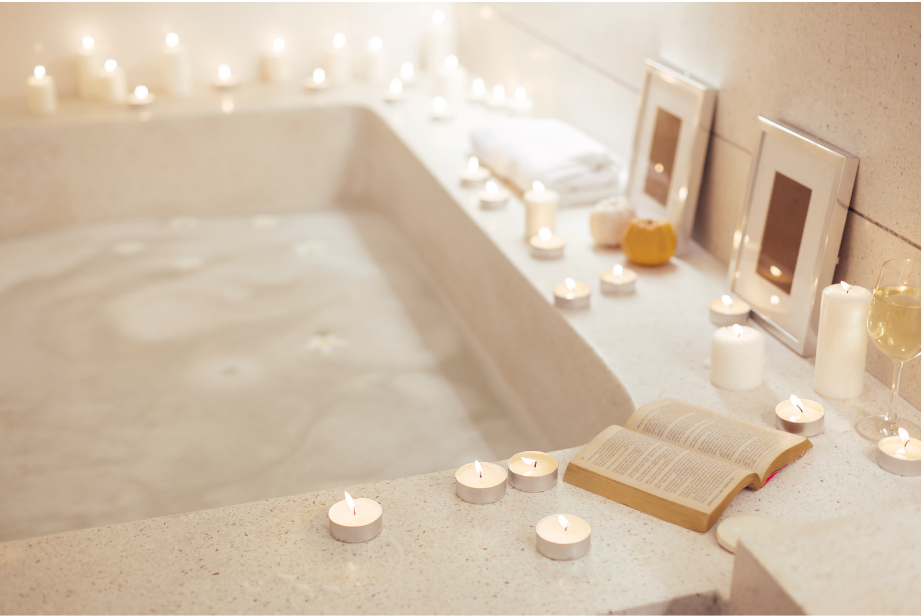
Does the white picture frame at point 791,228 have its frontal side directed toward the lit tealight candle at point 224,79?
no

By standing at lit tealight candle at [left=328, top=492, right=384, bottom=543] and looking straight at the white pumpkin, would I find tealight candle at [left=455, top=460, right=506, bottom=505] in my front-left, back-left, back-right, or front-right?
front-right

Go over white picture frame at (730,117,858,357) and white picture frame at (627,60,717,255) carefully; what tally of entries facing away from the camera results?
0

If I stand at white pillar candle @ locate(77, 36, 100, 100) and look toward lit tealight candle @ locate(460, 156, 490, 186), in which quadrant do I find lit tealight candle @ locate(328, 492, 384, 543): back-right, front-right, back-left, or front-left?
front-right

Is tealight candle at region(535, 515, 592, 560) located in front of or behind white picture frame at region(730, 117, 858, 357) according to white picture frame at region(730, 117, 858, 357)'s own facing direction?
in front

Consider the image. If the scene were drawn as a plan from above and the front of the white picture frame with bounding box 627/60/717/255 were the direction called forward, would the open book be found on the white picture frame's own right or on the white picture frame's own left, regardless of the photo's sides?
on the white picture frame's own left

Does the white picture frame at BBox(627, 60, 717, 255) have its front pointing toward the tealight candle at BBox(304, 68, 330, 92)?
no

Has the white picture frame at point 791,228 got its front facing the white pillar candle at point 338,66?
no

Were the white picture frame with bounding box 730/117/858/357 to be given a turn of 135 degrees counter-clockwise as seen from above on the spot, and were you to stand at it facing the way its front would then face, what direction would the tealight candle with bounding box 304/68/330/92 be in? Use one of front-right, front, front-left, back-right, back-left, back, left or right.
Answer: back-left

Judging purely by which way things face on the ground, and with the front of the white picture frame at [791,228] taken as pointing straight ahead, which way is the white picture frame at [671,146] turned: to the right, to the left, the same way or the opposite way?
the same way
